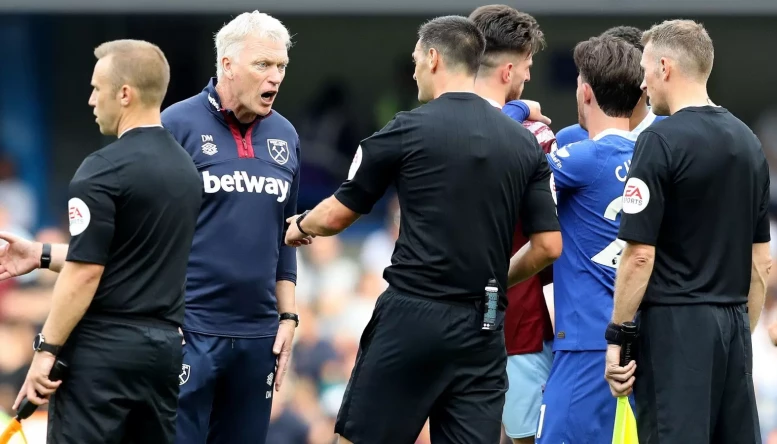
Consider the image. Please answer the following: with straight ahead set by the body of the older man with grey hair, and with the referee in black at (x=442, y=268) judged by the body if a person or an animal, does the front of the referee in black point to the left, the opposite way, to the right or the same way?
the opposite way

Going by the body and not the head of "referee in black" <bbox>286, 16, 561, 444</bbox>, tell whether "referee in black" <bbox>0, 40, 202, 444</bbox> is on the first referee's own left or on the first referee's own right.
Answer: on the first referee's own left

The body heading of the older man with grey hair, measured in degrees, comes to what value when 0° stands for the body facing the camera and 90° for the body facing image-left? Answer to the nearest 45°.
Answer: approximately 315°

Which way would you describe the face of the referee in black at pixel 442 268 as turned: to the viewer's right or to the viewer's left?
to the viewer's left
